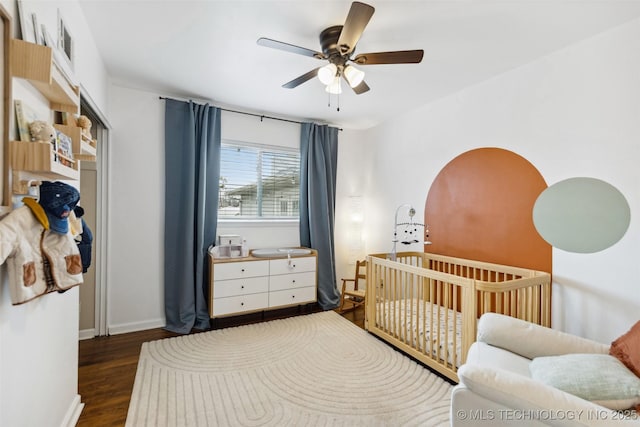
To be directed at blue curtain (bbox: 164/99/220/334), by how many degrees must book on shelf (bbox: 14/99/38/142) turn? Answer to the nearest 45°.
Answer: approximately 90° to its left

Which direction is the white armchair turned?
to the viewer's left

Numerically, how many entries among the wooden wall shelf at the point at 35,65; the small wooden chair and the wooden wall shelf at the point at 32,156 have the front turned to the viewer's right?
2

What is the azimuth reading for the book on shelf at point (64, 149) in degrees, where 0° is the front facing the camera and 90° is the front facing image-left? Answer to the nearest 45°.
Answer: approximately 315°

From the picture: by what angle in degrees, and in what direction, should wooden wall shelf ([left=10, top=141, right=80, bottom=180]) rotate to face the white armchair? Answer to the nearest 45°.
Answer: approximately 45° to its right

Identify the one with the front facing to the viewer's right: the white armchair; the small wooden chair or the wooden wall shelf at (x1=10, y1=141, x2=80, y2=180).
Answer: the wooden wall shelf

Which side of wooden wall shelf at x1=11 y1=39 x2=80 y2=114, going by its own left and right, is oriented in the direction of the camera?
right

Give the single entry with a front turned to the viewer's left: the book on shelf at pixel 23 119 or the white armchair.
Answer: the white armchair

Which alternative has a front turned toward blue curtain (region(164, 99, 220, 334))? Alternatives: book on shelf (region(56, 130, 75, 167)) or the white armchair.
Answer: the white armchair

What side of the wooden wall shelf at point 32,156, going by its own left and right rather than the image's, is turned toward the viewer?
right
